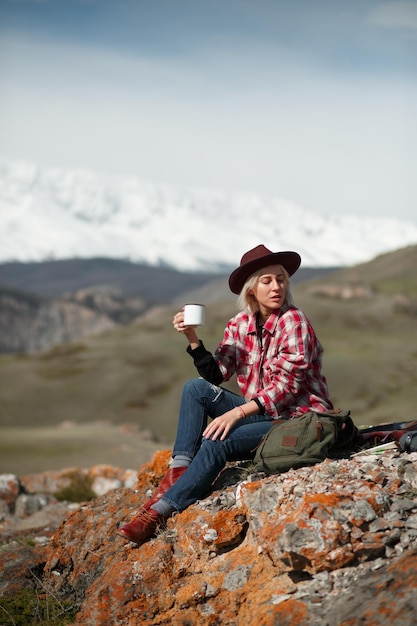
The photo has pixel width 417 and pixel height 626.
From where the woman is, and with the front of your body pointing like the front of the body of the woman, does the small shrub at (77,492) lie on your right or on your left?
on your right

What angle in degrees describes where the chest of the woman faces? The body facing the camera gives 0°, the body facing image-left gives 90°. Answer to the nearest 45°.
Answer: approximately 45°

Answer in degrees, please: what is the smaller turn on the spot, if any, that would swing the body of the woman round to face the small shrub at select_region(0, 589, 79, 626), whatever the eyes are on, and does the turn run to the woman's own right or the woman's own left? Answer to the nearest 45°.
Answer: approximately 45° to the woman's own right
